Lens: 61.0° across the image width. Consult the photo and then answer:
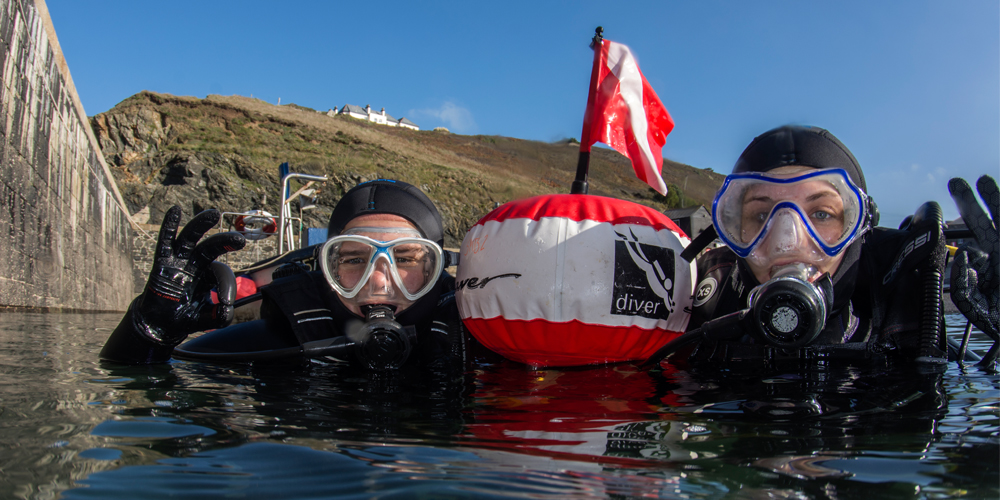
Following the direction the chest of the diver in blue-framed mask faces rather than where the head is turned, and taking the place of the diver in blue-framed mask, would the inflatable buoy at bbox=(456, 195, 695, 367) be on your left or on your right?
on your right

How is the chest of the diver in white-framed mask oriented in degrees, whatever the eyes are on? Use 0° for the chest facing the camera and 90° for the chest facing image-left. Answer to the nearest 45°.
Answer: approximately 0°
